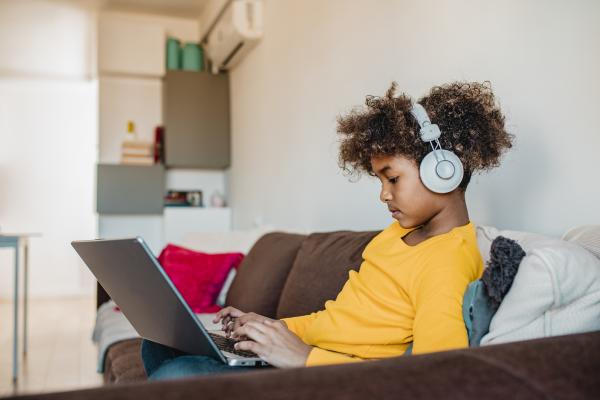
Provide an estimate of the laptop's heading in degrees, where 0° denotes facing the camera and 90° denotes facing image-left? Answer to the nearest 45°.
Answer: approximately 225°

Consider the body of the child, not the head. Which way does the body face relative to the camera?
to the viewer's left

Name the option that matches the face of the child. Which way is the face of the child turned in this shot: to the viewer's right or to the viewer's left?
to the viewer's left

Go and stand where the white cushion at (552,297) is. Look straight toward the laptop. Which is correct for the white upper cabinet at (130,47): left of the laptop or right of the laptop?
right

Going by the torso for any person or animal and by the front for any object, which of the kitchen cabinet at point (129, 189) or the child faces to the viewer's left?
the child

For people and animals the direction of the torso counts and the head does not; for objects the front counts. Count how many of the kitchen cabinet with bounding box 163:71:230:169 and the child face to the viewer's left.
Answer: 1

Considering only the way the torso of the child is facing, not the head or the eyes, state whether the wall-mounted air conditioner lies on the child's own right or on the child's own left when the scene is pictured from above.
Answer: on the child's own right
